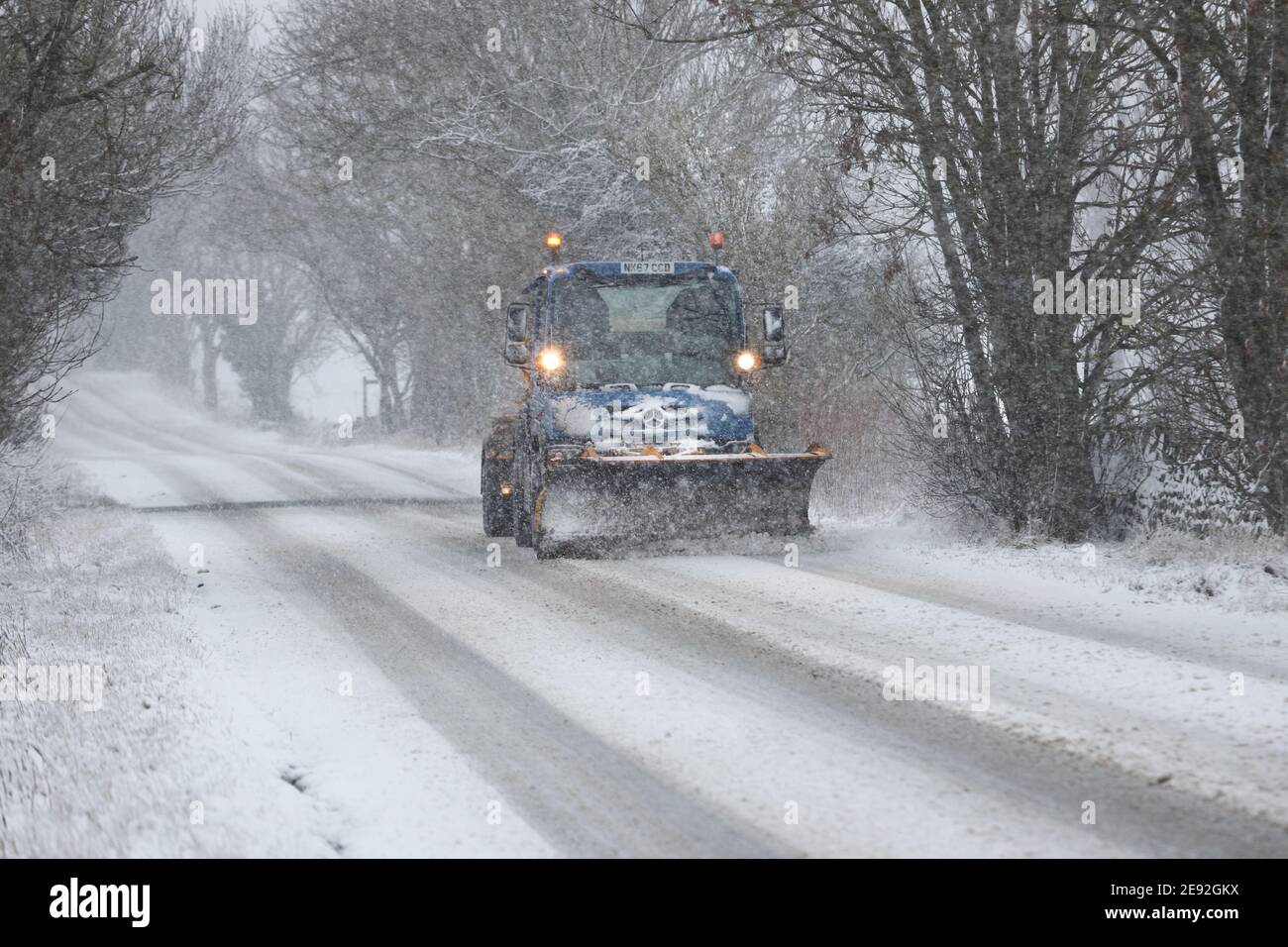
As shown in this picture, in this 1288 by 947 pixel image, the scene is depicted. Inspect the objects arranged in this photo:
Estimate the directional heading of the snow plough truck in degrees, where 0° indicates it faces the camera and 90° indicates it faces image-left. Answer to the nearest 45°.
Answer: approximately 0°
